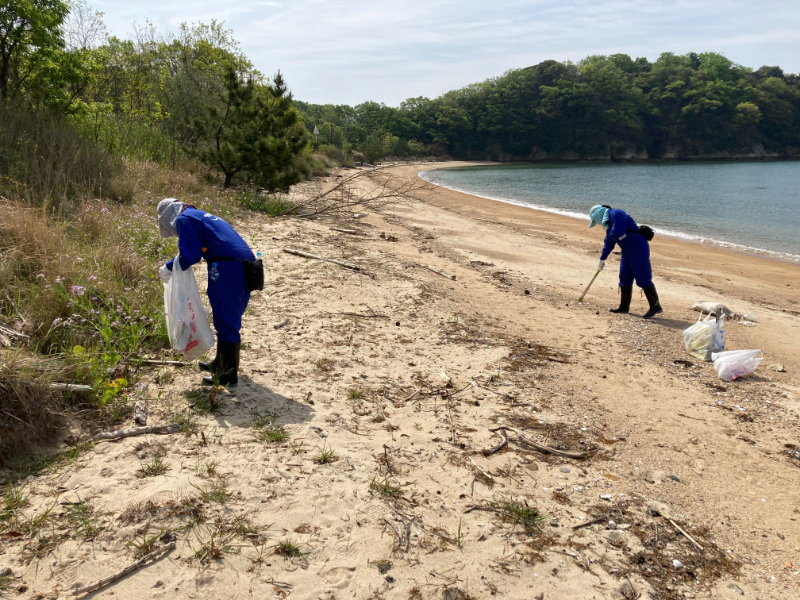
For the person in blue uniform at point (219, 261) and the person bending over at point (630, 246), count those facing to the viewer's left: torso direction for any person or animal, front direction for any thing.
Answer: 2

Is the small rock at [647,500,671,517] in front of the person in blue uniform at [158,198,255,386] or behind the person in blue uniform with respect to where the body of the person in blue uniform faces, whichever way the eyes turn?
behind

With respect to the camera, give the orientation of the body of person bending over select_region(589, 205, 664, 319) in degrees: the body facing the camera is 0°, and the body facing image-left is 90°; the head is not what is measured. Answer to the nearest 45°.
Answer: approximately 90°

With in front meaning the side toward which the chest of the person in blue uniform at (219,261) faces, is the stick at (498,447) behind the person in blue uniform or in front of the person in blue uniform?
behind

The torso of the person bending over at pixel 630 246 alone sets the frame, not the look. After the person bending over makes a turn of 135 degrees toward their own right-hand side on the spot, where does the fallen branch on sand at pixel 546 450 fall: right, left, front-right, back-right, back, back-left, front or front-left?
back-right

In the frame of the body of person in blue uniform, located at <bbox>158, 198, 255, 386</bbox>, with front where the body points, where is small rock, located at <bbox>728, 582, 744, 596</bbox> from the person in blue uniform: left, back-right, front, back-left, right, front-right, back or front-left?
back-left

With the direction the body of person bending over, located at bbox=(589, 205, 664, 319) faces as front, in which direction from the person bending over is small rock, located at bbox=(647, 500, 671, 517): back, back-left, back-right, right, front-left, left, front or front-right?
left

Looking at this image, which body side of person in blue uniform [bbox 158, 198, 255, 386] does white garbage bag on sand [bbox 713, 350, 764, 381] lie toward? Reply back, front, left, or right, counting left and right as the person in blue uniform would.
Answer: back

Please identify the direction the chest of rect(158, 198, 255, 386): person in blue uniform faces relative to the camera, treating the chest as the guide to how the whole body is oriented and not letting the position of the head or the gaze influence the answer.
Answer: to the viewer's left

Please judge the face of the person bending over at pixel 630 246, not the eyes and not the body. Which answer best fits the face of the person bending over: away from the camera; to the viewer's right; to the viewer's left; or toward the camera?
to the viewer's left

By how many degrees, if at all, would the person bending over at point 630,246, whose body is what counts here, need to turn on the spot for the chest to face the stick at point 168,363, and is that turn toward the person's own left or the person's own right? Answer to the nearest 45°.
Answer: approximately 45° to the person's own left

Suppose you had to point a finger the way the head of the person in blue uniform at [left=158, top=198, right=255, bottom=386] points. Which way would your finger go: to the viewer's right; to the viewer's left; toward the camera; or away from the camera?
to the viewer's left

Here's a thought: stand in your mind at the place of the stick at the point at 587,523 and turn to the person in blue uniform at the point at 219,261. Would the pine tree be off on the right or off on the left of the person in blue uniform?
right

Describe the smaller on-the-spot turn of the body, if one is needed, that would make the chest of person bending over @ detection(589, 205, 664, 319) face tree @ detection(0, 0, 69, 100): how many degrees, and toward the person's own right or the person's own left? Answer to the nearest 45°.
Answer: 0° — they already face it
